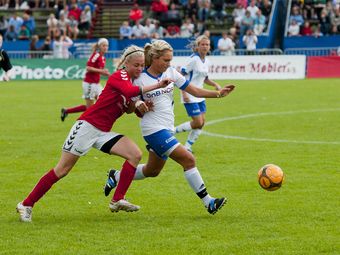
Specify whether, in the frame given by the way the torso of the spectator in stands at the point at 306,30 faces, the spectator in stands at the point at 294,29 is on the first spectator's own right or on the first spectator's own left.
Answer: on the first spectator's own right

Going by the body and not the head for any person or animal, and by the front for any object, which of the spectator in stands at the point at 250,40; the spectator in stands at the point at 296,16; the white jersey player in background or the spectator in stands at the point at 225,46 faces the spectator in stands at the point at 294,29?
the spectator in stands at the point at 296,16

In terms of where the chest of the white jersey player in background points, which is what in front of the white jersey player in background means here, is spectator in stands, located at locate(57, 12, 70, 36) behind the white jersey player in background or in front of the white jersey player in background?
behind

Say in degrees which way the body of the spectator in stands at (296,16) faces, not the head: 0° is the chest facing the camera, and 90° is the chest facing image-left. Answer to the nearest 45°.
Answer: approximately 0°

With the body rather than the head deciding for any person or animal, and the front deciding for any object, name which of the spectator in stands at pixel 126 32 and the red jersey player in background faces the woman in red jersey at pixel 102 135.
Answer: the spectator in stands

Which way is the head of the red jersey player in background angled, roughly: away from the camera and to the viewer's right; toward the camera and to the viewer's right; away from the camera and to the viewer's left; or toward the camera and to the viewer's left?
toward the camera and to the viewer's right

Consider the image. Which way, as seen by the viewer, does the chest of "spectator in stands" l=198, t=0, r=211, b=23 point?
toward the camera

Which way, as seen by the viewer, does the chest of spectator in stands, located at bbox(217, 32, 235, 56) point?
toward the camera

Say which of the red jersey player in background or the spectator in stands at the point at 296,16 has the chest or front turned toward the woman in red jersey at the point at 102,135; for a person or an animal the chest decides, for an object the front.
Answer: the spectator in stands

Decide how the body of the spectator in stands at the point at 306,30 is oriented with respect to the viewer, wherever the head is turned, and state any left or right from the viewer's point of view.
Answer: facing the viewer

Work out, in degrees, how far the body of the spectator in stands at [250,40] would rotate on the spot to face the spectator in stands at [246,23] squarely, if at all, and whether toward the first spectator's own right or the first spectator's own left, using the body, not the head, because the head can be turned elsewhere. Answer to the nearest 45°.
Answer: approximately 180°

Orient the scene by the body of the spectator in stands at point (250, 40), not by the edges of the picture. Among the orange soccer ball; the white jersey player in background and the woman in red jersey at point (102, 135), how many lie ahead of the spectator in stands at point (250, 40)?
3

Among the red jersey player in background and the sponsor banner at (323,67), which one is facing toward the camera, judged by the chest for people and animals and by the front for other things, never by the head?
the sponsor banner

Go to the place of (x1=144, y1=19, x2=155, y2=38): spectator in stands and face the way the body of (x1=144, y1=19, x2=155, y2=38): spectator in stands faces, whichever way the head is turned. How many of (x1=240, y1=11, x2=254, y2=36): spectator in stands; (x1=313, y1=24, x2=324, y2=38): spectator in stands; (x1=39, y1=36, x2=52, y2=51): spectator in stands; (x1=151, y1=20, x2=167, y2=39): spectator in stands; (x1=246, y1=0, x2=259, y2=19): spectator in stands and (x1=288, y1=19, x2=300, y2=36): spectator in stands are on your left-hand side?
5
